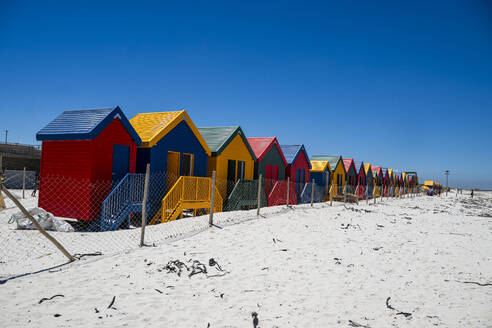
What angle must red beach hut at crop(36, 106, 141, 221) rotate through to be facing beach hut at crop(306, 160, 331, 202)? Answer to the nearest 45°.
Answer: approximately 90° to its left

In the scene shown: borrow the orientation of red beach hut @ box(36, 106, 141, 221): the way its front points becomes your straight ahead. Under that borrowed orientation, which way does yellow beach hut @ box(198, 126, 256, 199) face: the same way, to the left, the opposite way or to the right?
the same way

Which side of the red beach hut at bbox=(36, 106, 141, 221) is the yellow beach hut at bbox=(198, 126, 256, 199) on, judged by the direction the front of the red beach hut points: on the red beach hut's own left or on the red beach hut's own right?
on the red beach hut's own left

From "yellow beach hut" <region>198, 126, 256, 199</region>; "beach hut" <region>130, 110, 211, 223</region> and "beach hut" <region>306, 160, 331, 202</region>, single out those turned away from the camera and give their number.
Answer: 0

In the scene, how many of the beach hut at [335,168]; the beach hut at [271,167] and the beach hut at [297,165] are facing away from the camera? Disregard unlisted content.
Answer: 0

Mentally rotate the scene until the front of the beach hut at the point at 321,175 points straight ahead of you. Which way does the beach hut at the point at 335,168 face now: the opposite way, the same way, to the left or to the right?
the same way

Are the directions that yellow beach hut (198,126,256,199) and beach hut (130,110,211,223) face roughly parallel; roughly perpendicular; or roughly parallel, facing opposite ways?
roughly parallel

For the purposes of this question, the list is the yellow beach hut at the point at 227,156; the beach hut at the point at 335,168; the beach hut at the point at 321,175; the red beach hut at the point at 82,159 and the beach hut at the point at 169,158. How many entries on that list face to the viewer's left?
0

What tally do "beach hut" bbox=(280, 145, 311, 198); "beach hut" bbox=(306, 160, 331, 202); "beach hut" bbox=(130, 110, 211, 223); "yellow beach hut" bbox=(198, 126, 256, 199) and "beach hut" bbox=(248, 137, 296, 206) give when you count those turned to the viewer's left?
0

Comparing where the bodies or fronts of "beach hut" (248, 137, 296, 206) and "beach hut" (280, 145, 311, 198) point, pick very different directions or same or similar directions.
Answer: same or similar directions

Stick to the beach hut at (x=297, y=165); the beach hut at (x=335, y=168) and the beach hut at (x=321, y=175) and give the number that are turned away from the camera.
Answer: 0

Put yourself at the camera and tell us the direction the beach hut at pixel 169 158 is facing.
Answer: facing the viewer and to the right of the viewer

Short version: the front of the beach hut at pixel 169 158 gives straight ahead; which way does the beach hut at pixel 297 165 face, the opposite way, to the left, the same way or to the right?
the same way
